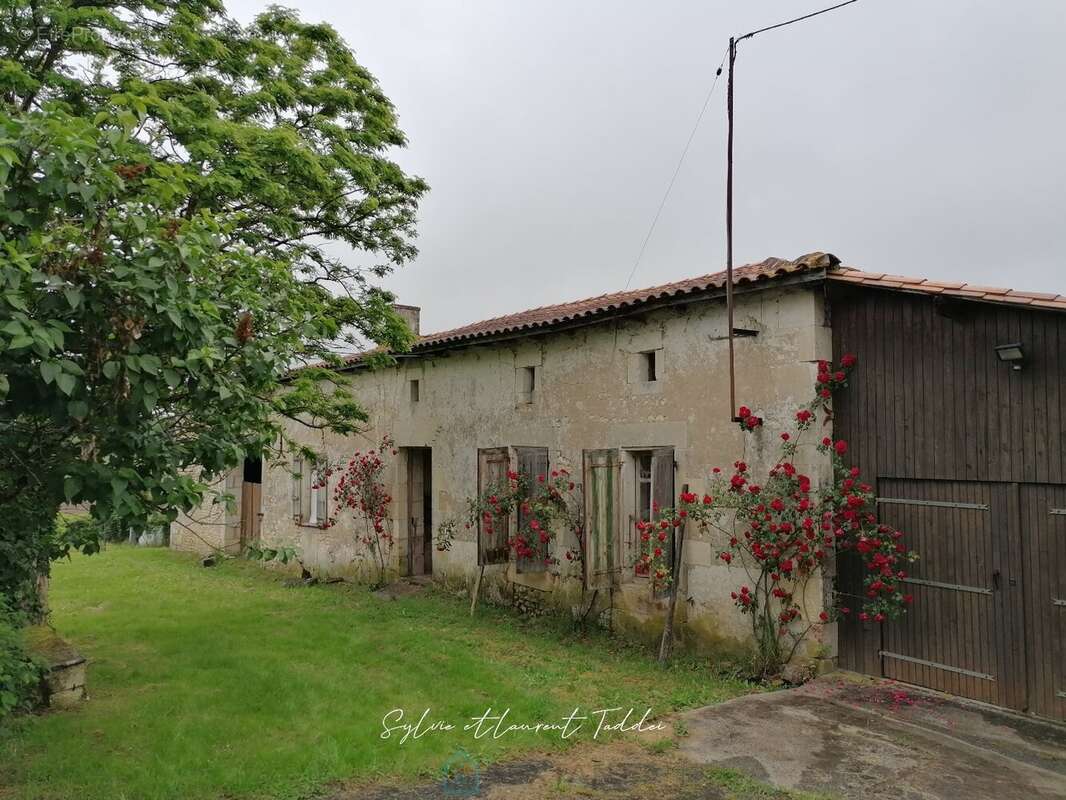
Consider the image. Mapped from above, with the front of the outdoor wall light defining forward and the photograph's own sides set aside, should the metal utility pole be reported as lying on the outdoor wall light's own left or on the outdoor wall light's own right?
on the outdoor wall light's own right

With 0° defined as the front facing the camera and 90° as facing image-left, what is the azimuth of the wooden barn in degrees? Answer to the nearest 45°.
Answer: approximately 45°

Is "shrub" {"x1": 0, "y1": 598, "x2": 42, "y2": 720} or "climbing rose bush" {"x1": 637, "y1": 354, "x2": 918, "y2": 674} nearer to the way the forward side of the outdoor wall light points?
the shrub

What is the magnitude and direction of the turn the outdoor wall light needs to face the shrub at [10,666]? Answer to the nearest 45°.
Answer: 0° — it already faces it

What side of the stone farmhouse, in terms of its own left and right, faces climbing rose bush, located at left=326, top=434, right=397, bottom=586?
right

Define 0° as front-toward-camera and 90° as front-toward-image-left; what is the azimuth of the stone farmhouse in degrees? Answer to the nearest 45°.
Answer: approximately 45°

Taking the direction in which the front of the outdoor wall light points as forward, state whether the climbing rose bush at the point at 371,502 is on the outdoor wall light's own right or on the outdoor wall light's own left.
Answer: on the outdoor wall light's own right
